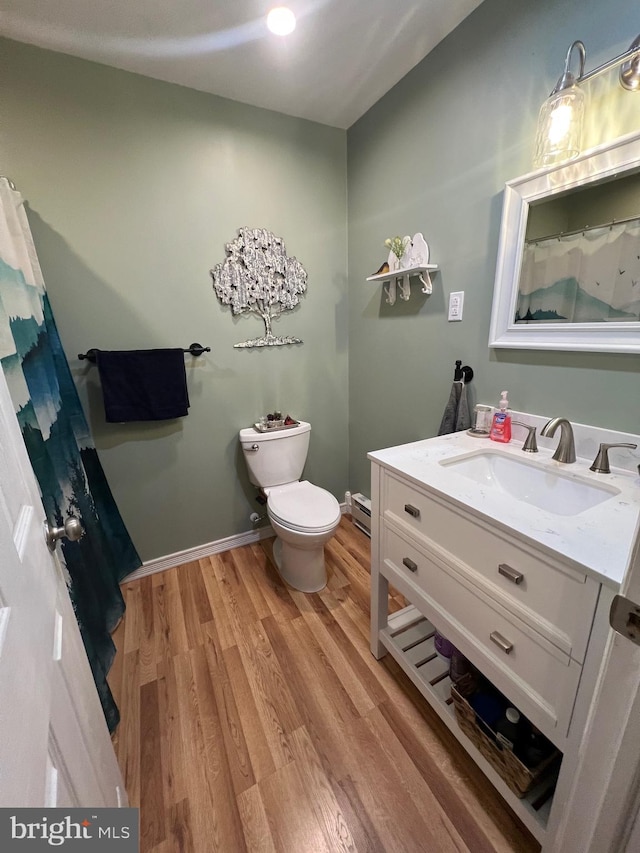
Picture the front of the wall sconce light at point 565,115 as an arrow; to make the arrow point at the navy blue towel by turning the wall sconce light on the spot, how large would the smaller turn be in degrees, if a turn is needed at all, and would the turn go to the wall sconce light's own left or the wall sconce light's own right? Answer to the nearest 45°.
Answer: approximately 45° to the wall sconce light's own right

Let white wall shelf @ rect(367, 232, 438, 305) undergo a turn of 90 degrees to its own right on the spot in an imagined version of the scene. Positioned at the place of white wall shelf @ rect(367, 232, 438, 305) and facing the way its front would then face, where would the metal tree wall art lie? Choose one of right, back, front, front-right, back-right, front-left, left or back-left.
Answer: front-left

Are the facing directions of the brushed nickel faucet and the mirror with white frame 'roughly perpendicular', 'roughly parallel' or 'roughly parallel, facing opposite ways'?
roughly parallel

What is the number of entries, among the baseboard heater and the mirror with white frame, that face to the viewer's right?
0

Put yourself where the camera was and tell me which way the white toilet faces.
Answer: facing the viewer and to the right of the viewer

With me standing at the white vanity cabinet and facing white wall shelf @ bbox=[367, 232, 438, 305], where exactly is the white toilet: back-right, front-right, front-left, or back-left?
front-left

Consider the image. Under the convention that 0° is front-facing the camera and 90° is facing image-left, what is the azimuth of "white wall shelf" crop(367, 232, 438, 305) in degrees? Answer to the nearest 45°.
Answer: approximately 45°

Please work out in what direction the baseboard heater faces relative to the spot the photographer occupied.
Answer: facing the viewer and to the left of the viewer

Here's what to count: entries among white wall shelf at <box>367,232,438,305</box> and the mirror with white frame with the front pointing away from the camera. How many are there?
0

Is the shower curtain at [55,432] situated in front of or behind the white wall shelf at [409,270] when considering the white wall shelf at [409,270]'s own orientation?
in front

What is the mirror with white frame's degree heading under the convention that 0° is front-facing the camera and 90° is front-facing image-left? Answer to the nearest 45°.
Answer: approximately 45°

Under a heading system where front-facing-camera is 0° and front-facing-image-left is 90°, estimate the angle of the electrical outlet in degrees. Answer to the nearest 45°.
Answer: approximately 45°

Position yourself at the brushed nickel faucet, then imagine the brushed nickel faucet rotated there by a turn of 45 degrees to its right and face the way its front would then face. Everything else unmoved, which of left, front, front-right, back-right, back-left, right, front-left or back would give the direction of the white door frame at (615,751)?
left

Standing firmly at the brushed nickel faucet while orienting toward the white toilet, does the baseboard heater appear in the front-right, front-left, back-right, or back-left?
front-right

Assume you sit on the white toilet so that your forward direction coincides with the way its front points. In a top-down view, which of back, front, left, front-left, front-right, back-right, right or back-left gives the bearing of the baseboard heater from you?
left

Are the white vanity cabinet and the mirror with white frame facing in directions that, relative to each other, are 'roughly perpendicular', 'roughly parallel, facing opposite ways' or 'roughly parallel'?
roughly parallel
